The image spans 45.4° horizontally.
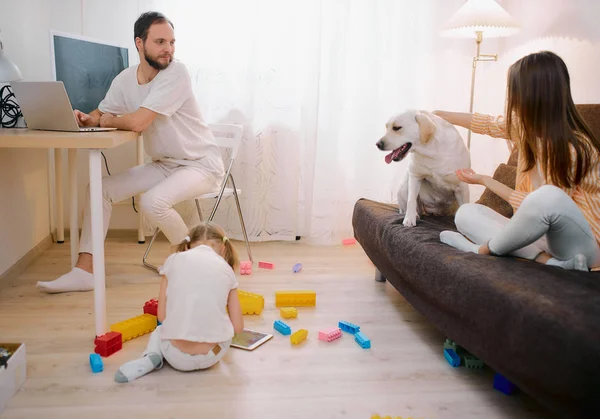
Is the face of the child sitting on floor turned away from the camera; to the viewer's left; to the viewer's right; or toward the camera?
away from the camera

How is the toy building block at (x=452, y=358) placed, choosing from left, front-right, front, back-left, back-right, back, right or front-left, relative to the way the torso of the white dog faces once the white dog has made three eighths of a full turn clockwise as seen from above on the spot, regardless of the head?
back

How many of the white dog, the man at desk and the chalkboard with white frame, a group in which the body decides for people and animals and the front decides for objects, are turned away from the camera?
0

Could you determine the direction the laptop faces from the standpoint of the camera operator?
facing away from the viewer and to the right of the viewer

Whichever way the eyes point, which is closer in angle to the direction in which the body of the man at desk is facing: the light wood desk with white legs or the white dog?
the light wood desk with white legs

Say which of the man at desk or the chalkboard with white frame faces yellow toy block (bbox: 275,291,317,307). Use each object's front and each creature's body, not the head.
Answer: the chalkboard with white frame

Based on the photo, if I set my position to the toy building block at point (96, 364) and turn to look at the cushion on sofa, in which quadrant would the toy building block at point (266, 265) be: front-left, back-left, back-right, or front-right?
front-left

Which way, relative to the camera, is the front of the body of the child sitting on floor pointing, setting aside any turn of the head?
away from the camera

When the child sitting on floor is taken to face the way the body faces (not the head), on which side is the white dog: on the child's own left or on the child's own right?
on the child's own right

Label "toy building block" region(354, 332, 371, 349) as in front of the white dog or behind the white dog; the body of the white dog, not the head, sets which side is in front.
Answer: in front

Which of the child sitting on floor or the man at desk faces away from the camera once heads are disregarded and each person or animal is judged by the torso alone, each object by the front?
the child sitting on floor

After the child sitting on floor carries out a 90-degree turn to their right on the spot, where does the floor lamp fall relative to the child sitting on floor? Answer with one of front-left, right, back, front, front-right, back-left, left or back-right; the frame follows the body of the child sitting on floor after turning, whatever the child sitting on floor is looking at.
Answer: front-left

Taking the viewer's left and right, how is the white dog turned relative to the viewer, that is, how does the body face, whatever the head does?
facing the viewer and to the left of the viewer

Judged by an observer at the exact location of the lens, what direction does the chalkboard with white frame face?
facing the viewer and to the right of the viewer

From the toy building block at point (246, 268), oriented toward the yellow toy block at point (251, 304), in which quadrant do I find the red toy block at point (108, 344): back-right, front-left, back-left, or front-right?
front-right

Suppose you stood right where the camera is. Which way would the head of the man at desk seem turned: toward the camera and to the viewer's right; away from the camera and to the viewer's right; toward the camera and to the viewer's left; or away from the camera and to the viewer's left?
toward the camera and to the viewer's right

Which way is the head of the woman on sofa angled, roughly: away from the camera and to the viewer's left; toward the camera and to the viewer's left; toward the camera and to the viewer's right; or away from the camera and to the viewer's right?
away from the camera and to the viewer's left

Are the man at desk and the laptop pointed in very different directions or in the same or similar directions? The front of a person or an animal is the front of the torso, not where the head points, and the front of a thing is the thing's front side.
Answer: very different directions

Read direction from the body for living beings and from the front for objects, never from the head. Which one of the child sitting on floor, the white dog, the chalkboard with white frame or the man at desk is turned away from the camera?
the child sitting on floor
